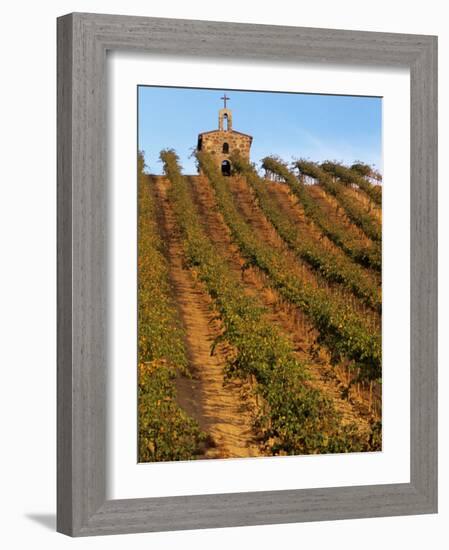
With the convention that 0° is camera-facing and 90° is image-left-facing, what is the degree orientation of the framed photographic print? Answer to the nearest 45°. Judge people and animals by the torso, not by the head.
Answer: approximately 315°
